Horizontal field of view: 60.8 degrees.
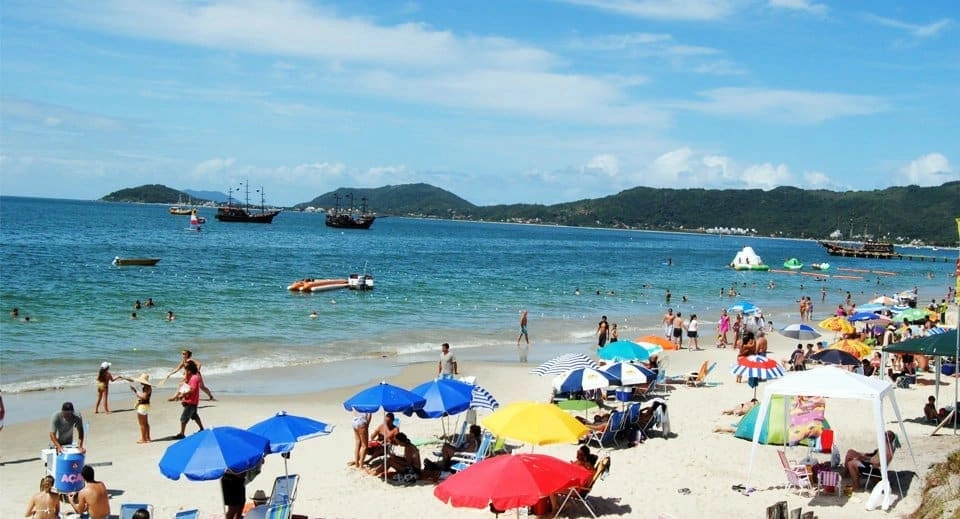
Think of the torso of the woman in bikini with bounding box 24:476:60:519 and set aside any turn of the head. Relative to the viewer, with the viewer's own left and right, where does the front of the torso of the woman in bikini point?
facing away from the viewer

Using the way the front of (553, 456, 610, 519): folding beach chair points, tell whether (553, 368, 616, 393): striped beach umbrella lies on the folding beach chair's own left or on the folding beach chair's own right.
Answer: on the folding beach chair's own right

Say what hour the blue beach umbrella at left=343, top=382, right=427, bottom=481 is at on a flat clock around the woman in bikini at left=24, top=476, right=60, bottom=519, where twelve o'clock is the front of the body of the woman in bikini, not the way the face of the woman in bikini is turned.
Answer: The blue beach umbrella is roughly at 3 o'clock from the woman in bikini.

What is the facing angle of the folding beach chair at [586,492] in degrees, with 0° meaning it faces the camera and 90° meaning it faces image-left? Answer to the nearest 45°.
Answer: approximately 90°
